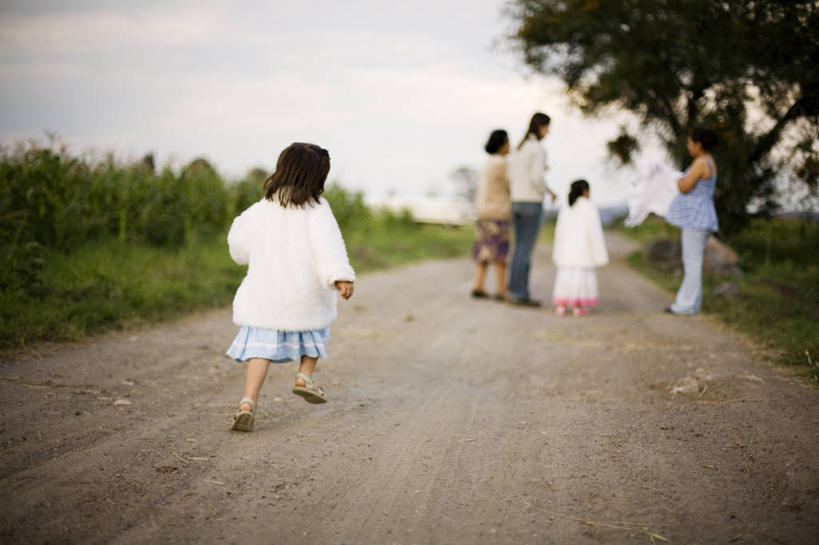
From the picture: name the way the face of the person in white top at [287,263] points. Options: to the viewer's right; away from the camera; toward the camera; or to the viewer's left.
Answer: away from the camera

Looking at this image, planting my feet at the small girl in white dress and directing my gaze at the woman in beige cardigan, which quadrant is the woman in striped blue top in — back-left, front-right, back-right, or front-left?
back-right

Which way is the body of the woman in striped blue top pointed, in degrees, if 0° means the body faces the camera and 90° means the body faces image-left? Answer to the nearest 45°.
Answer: approximately 90°

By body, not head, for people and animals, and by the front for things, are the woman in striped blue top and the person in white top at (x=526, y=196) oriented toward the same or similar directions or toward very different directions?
very different directions

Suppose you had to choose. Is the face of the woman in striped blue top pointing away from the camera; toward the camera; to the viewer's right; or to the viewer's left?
to the viewer's left

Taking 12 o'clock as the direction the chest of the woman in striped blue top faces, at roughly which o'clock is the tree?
The tree is roughly at 3 o'clock from the woman in striped blue top.

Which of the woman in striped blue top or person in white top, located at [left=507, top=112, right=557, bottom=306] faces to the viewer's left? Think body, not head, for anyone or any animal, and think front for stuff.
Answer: the woman in striped blue top
